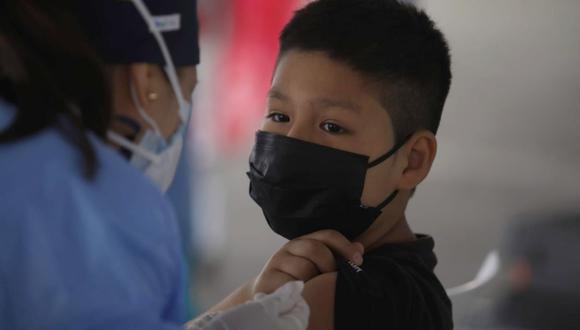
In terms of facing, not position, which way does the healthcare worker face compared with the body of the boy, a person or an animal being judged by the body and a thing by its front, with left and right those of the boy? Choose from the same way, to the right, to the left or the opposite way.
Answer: the opposite way

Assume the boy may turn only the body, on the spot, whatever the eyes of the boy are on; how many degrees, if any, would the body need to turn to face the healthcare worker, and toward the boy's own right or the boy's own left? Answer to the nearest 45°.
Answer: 0° — they already face them

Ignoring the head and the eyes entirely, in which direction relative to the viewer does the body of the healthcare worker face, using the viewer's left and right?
facing away from the viewer and to the right of the viewer

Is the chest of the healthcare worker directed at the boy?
yes

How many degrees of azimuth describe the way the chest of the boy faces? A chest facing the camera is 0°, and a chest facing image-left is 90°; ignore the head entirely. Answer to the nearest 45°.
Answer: approximately 45°
